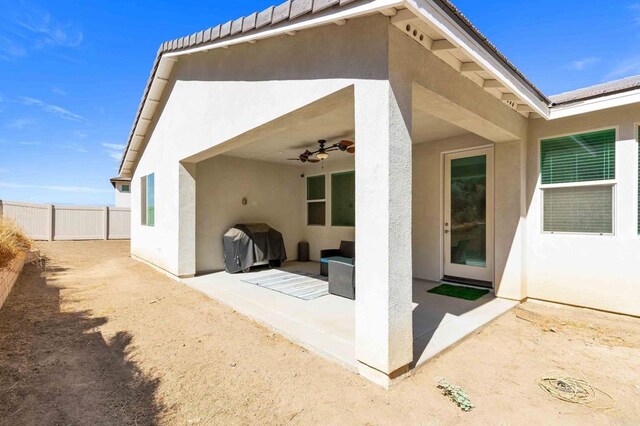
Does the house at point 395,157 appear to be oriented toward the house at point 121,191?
no

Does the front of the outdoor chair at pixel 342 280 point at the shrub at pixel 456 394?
no
